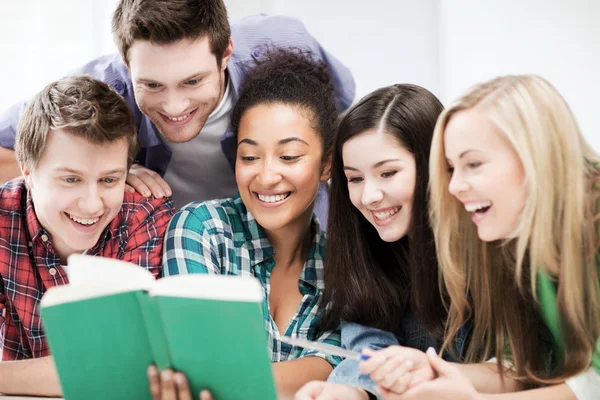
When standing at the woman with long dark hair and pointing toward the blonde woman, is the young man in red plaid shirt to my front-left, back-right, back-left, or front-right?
back-right

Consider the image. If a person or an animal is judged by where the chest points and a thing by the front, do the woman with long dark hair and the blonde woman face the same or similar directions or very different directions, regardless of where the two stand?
same or similar directions

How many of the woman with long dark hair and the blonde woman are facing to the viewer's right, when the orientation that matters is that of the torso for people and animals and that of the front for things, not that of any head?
0

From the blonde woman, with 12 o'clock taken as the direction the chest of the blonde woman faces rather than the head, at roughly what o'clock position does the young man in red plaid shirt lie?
The young man in red plaid shirt is roughly at 2 o'clock from the blonde woman.

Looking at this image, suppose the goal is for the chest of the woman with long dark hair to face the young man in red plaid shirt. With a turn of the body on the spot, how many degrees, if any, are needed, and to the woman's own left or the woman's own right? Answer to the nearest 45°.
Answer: approximately 45° to the woman's own right

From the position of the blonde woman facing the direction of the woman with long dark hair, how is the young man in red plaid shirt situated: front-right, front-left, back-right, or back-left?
front-left

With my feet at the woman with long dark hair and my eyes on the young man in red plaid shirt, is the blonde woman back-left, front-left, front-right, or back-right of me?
back-left

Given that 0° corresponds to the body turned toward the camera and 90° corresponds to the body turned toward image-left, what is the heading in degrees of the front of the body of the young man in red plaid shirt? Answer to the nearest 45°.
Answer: approximately 315°

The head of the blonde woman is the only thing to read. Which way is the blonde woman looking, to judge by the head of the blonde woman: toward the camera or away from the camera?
toward the camera

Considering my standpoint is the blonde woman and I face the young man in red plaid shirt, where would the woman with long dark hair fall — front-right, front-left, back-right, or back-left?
front-right

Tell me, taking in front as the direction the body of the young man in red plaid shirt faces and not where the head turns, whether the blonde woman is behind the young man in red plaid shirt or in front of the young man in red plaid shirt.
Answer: in front

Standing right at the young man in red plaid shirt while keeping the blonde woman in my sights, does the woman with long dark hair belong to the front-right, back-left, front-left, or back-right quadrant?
front-left

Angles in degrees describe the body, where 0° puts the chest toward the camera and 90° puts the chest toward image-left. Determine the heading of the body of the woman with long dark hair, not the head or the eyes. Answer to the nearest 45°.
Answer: approximately 45°

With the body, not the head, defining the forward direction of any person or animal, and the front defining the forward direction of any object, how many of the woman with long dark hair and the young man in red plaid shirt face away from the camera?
0

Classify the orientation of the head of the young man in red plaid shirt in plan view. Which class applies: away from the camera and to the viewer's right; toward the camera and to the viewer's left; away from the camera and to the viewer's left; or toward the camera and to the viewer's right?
toward the camera and to the viewer's right
